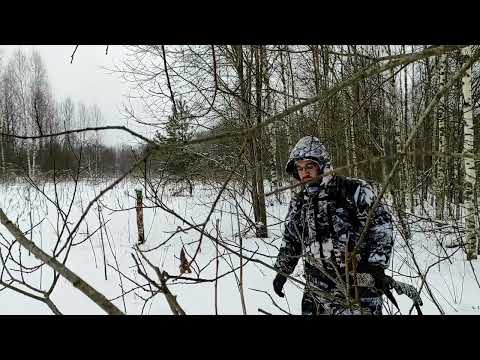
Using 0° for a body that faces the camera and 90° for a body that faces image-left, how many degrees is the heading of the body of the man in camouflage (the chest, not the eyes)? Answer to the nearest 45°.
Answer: approximately 45°

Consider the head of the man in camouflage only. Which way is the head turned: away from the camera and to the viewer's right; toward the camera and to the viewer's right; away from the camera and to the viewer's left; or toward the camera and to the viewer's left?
toward the camera and to the viewer's left
